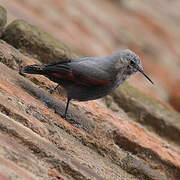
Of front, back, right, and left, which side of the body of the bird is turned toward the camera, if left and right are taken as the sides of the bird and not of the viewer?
right
